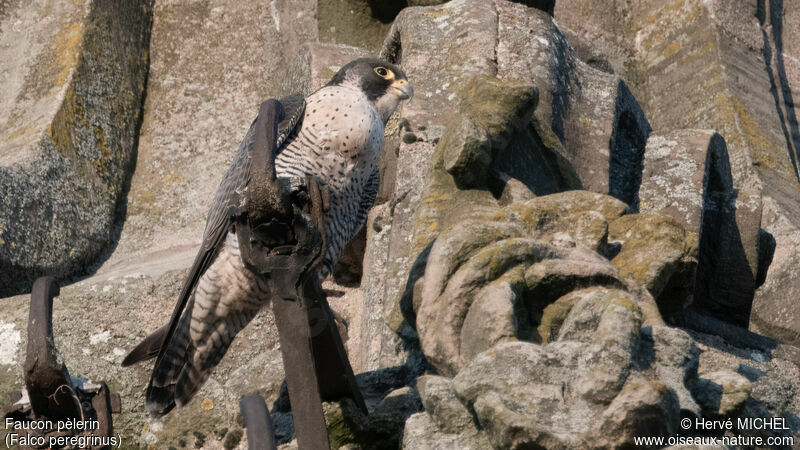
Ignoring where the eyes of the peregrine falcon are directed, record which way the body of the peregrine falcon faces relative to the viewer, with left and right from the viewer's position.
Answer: facing the viewer and to the right of the viewer

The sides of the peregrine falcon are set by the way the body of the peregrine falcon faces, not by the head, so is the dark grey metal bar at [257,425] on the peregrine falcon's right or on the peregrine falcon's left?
on the peregrine falcon's right

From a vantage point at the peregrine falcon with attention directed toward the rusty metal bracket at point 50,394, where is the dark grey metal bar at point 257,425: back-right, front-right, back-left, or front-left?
front-left

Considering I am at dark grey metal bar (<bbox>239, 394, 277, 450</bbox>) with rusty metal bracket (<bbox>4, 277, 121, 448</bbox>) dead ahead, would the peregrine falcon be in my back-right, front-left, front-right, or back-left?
front-right

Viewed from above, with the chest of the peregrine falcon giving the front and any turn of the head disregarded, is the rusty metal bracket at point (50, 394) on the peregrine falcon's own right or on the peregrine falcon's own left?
on the peregrine falcon's own right

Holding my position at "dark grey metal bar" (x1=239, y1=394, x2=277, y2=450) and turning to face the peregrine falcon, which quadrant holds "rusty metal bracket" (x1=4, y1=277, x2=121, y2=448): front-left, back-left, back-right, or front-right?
front-left
